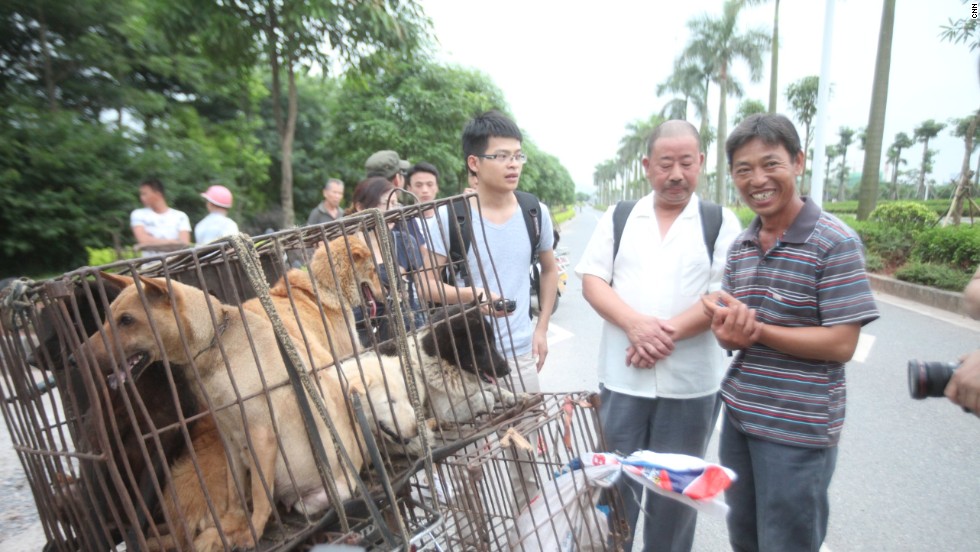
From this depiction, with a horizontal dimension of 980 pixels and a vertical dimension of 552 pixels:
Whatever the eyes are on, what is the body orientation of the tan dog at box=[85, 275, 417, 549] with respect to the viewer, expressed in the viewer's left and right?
facing to the left of the viewer

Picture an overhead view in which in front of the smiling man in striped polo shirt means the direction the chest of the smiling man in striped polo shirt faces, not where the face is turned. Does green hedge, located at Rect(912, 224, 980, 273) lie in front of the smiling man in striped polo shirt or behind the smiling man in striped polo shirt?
behind

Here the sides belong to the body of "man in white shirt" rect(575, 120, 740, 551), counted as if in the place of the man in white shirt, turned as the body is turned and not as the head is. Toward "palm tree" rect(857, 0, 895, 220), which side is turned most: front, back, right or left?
back

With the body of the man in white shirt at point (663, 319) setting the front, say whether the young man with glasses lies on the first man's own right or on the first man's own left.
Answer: on the first man's own right

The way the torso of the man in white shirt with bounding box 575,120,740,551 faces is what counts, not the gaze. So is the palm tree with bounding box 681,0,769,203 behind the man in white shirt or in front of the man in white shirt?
behind

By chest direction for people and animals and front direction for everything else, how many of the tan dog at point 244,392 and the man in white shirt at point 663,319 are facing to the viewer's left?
1

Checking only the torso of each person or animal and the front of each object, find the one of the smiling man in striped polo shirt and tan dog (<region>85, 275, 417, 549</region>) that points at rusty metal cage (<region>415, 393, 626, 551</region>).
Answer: the smiling man in striped polo shirt

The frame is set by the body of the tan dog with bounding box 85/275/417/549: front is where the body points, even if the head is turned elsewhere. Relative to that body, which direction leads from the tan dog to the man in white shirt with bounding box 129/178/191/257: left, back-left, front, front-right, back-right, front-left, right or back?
right

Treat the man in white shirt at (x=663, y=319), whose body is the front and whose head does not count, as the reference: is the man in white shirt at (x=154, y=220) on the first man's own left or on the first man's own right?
on the first man's own right

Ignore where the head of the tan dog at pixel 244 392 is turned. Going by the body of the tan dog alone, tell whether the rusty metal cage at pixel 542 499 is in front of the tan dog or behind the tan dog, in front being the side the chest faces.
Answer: behind

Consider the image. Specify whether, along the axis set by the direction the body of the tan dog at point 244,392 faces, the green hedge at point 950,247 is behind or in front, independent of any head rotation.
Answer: behind

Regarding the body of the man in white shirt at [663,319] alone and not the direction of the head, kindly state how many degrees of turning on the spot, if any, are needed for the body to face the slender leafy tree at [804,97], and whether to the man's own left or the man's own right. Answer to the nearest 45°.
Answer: approximately 180°

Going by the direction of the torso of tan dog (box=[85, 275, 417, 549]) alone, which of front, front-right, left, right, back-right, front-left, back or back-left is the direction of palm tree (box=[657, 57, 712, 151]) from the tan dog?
back-right

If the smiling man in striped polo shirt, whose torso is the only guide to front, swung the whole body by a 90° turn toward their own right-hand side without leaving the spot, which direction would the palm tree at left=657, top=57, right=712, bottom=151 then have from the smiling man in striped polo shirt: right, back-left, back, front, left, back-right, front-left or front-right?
front-right

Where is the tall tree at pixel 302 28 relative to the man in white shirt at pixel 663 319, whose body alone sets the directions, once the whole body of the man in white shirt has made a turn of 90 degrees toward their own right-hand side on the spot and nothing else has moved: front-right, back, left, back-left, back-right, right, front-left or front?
front-right

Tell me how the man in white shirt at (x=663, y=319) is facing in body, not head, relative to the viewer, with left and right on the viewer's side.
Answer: facing the viewer

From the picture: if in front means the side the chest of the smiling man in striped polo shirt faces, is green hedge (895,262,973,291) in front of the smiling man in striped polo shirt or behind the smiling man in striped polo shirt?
behind

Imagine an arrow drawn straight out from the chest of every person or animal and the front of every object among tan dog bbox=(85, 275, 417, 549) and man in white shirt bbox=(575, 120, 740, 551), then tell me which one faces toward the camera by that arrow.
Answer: the man in white shirt
